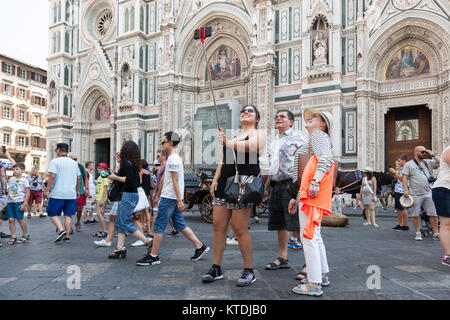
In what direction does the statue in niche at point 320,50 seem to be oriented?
toward the camera

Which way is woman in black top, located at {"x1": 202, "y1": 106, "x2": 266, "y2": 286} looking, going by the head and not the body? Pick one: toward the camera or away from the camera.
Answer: toward the camera

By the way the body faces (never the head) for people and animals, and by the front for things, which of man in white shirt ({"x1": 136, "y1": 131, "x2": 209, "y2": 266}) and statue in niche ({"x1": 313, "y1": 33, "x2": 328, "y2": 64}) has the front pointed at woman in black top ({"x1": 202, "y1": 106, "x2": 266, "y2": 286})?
the statue in niche

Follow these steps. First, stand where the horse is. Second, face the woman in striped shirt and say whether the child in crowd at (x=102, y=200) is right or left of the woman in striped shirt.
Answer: right

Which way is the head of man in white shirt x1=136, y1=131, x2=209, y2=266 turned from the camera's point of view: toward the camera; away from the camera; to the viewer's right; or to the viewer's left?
to the viewer's left

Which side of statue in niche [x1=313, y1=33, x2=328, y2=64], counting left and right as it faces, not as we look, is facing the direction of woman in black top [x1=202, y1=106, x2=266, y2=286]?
front

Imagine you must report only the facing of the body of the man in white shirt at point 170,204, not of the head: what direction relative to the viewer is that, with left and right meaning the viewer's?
facing to the left of the viewer

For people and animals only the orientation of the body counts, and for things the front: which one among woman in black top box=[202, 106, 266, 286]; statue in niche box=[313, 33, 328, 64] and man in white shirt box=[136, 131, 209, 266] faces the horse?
the statue in niche

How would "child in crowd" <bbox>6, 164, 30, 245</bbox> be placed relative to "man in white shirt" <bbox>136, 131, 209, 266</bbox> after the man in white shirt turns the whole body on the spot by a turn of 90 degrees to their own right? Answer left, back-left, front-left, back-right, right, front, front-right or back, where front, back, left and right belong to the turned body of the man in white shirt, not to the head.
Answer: front-left

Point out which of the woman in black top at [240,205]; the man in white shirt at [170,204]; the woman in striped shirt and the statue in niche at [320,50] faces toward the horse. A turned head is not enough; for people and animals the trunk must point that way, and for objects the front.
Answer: the statue in niche

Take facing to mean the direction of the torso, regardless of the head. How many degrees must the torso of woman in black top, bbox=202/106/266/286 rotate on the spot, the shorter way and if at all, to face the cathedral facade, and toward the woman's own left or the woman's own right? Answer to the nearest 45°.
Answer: approximately 135° to the woman's own right

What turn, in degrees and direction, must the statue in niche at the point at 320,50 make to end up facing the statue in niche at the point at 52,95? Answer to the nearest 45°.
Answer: approximately 90° to its right

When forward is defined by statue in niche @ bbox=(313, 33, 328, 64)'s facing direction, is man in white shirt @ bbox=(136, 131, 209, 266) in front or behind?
in front

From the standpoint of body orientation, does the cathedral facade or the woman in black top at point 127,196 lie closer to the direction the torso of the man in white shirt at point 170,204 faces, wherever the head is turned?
the woman in black top

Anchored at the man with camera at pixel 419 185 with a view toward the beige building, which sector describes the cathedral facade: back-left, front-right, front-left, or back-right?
front-right
